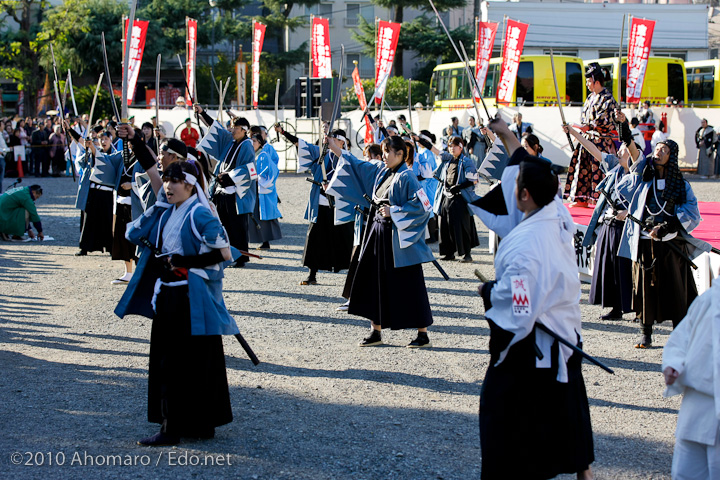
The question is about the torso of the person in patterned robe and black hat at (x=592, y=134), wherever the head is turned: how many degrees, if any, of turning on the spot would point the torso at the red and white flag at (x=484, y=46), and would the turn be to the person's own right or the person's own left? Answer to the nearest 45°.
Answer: approximately 135° to the person's own right

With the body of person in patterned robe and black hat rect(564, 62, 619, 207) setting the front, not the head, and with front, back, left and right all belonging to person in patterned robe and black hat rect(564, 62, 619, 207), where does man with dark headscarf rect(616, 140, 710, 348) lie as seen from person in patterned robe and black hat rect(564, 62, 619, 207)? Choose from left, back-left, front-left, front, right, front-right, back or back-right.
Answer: front-left

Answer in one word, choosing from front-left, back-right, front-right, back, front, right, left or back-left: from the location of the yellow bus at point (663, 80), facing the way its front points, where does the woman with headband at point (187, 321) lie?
front-left

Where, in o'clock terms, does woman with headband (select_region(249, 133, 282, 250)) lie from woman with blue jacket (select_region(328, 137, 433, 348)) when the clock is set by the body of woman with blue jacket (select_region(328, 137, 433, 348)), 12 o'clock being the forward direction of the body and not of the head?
woman with headband (select_region(249, 133, 282, 250)) is roughly at 4 o'clock from woman with blue jacket (select_region(328, 137, 433, 348)).

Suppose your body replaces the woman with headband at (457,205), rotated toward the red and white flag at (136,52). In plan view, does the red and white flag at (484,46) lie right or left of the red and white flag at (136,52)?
right

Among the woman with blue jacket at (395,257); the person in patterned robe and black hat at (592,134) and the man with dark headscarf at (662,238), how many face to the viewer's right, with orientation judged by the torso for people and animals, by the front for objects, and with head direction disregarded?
0

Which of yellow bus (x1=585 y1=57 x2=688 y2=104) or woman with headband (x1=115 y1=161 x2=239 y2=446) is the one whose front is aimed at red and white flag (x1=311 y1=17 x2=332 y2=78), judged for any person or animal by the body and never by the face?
the yellow bus

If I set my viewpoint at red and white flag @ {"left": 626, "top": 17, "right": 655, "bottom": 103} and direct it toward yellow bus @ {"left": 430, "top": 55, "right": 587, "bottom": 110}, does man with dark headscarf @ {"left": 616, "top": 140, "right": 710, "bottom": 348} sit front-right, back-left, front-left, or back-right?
back-left

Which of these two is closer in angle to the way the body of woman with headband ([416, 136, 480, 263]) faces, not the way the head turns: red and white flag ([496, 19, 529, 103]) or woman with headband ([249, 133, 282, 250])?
the woman with headband

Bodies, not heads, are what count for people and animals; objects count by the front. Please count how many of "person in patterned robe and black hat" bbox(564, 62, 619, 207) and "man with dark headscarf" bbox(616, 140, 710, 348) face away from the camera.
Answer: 0

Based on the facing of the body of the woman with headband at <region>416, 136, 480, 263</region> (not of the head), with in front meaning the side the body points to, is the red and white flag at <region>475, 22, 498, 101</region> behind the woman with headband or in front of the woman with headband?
behind

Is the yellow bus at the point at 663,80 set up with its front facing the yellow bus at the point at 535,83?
yes

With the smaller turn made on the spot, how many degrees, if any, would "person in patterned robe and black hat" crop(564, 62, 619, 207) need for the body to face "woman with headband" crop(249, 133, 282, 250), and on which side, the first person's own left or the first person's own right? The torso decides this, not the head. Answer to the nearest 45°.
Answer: approximately 45° to the first person's own right

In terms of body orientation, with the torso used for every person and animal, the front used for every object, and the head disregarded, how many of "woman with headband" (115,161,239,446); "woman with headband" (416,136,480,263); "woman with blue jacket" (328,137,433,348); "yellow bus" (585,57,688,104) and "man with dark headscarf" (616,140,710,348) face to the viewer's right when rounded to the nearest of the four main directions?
0

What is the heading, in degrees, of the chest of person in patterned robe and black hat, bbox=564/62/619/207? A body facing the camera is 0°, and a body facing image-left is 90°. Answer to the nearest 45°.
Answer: approximately 45°

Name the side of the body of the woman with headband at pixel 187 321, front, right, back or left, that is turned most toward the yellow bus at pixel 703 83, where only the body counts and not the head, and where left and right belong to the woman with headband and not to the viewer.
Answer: back

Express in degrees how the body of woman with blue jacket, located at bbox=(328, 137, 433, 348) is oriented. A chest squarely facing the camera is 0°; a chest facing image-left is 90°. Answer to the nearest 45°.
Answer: approximately 45°

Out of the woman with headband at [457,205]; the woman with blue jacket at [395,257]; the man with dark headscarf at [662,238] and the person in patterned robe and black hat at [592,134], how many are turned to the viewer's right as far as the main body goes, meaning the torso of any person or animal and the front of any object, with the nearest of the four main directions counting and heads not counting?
0

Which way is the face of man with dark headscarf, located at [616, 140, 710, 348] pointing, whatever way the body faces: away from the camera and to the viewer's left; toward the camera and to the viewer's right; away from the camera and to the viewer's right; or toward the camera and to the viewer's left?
toward the camera and to the viewer's left
